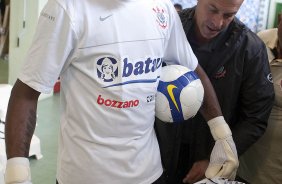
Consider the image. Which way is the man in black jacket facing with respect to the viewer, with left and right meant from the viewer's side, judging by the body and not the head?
facing the viewer and to the left of the viewer

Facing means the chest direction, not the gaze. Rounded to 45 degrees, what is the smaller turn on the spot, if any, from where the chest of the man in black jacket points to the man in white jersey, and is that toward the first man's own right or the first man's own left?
0° — they already face them
